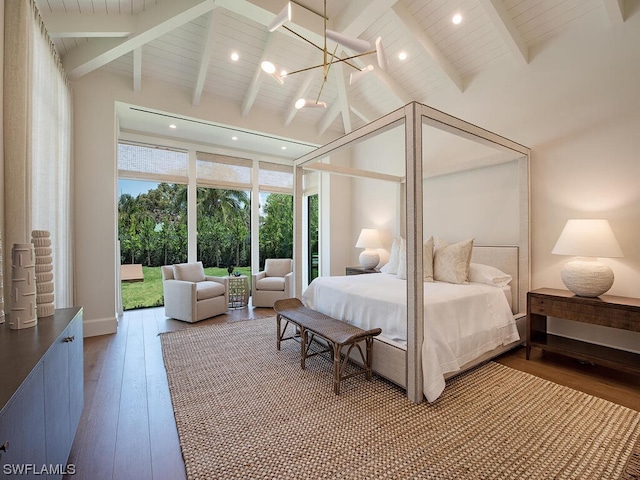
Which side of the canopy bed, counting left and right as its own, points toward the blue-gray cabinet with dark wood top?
front

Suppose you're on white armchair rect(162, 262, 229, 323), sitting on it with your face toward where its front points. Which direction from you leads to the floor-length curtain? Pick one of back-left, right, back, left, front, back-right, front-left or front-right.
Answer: right

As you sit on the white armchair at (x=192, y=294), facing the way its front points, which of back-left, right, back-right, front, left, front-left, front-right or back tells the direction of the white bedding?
front

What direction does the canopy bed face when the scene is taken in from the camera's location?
facing the viewer and to the left of the viewer

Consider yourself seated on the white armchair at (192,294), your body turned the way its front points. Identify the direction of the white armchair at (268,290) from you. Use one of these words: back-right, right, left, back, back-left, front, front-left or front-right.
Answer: front-left

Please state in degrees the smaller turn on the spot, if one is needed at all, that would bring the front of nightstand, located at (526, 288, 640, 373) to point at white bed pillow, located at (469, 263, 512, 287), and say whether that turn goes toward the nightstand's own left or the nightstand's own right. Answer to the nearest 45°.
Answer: approximately 45° to the nightstand's own right

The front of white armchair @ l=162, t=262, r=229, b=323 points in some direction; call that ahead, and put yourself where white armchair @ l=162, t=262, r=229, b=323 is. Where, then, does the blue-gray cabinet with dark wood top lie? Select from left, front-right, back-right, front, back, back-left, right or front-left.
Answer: front-right

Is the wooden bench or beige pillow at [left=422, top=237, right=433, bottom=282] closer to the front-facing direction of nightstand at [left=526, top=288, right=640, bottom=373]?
the wooden bench

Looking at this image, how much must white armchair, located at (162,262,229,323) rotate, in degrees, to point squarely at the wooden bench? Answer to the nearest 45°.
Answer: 0° — it already faces it

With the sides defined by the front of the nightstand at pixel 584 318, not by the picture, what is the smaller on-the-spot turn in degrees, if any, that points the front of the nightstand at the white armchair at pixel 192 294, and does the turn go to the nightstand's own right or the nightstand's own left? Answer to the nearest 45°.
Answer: approximately 45° to the nightstand's own right

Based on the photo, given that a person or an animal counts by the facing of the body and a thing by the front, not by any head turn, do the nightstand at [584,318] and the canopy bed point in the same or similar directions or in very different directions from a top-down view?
same or similar directions

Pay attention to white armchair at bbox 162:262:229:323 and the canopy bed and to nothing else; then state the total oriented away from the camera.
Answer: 0

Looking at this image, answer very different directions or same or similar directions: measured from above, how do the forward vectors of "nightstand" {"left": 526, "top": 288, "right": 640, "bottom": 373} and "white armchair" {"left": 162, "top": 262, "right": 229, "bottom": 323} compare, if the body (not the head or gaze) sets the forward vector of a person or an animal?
very different directions

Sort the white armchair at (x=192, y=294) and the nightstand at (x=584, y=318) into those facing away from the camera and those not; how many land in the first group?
0

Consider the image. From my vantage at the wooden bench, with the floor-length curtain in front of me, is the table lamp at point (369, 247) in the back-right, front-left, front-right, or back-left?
back-right

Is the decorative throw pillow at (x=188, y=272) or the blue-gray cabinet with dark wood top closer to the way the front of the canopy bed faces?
the blue-gray cabinet with dark wood top

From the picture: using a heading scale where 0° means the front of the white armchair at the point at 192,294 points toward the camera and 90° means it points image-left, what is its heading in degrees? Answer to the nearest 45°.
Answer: approximately 315°
